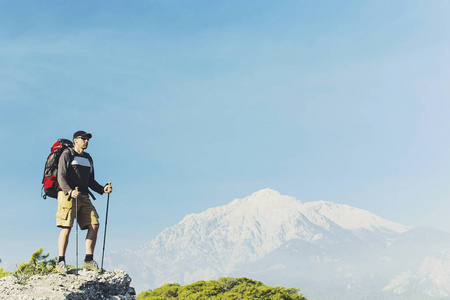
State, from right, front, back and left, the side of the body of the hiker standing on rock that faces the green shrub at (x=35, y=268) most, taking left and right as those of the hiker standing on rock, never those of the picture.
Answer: back

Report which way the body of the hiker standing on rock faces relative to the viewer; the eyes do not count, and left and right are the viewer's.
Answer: facing the viewer and to the right of the viewer
